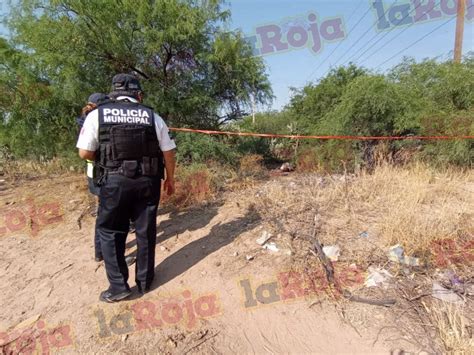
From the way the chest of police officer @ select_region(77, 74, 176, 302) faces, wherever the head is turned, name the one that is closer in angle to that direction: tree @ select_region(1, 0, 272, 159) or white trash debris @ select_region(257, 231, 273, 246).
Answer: the tree

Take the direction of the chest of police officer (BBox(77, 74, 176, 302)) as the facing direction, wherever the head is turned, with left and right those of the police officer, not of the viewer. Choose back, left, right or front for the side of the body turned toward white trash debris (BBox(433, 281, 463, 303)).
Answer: right

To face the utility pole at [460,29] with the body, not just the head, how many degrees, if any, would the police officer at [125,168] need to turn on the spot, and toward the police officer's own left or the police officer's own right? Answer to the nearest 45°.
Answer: approximately 45° to the police officer's own right

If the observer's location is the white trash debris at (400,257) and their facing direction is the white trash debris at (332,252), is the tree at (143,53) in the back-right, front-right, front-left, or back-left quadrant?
front-right

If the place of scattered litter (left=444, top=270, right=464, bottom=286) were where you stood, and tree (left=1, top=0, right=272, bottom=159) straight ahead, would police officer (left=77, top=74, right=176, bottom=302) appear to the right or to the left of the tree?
left

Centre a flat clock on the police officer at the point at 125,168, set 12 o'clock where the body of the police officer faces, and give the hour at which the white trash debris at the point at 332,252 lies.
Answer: The white trash debris is roughly at 3 o'clock from the police officer.

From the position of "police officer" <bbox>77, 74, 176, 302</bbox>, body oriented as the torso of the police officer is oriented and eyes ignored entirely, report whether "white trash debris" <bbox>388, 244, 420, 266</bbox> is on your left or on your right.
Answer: on your right

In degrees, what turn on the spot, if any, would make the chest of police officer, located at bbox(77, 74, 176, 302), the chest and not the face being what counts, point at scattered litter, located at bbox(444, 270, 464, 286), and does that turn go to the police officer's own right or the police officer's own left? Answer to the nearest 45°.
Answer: approximately 90° to the police officer's own right

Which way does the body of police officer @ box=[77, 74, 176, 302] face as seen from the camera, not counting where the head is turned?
away from the camera

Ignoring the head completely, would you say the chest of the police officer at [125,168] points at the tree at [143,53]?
yes

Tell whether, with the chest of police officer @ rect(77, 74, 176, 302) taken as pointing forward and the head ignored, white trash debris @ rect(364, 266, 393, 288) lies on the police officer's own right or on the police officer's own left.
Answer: on the police officer's own right
